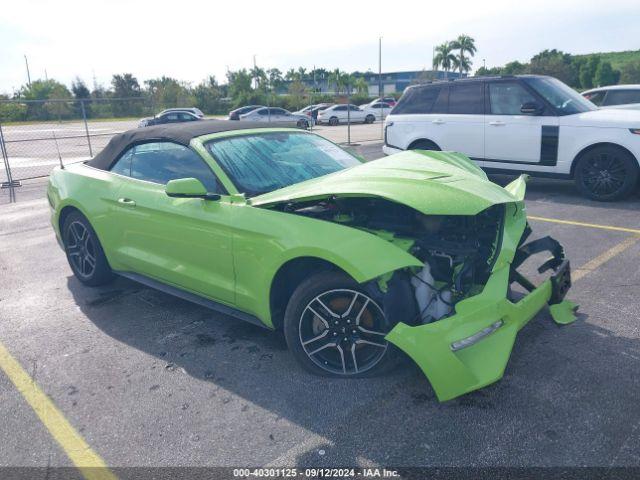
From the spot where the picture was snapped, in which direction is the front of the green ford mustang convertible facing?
facing the viewer and to the right of the viewer

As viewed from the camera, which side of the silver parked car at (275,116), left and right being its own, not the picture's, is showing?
right

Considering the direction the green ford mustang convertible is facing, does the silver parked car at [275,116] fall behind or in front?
behind

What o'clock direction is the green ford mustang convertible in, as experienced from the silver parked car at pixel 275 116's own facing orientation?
The green ford mustang convertible is roughly at 3 o'clock from the silver parked car.

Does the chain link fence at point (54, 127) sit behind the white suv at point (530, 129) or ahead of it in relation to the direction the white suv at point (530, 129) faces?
behind

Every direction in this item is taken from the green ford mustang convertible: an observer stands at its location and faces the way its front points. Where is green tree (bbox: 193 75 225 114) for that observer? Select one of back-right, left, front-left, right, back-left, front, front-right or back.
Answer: back-left

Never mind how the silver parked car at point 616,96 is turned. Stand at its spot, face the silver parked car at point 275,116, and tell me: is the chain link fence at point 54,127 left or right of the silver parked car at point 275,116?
left

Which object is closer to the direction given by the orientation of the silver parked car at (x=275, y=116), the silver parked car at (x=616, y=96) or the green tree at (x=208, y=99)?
the silver parked car

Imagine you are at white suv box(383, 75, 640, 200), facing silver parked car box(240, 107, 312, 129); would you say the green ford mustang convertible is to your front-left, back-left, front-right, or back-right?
back-left

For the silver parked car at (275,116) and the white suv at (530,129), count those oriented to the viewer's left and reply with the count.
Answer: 0

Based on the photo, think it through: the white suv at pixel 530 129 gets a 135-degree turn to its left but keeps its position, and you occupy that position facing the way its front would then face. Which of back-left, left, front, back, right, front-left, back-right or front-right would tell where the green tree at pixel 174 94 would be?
front-left

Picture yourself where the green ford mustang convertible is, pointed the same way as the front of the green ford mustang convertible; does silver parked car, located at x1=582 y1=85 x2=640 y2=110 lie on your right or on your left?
on your left

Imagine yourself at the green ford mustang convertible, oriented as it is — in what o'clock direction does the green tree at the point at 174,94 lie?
The green tree is roughly at 7 o'clock from the green ford mustang convertible.

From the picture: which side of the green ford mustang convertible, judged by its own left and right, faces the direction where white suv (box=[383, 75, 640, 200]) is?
left
